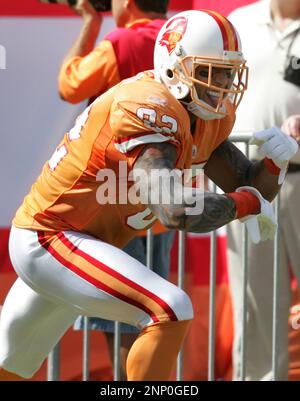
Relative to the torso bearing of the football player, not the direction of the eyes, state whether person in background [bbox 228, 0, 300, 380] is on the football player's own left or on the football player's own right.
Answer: on the football player's own left

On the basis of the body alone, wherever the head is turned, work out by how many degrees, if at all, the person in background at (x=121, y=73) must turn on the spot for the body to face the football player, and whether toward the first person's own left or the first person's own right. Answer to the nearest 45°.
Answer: approximately 90° to the first person's own left

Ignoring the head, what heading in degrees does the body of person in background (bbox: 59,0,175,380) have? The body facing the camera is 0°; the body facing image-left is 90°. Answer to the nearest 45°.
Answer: approximately 90°

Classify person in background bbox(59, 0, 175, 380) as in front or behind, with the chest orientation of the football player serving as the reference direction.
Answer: behind
